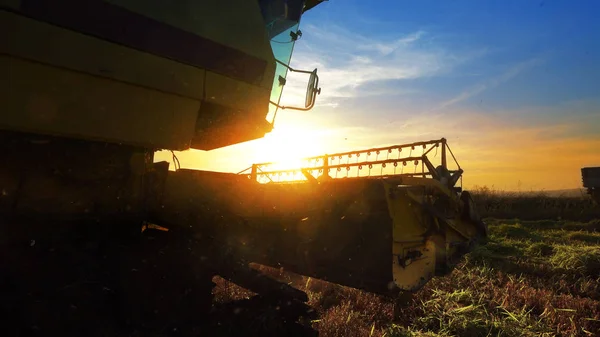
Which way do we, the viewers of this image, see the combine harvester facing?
facing away from the viewer and to the right of the viewer

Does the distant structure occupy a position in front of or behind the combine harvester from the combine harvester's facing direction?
in front
